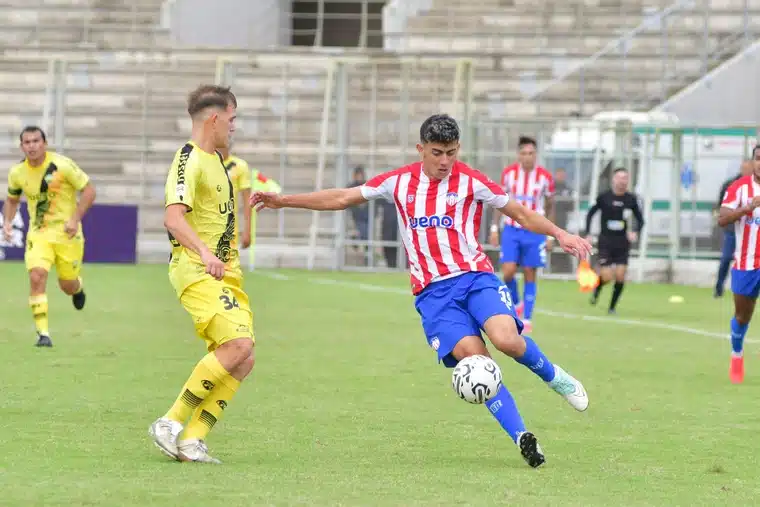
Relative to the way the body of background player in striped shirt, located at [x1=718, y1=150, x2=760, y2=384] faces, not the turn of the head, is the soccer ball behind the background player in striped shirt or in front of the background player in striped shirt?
in front

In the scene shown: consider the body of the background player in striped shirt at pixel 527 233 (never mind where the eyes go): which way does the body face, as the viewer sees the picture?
toward the camera

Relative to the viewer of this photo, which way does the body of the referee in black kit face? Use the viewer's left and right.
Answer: facing the viewer

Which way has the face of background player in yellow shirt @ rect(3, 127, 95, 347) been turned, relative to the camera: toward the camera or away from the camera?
toward the camera

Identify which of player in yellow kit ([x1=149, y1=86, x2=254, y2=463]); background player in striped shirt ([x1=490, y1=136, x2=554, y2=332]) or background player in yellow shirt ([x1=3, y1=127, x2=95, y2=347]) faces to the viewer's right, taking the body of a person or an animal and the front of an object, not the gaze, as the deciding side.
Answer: the player in yellow kit

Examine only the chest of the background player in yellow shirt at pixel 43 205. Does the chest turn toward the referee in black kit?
no

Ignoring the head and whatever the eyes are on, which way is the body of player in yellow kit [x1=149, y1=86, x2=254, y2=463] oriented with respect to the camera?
to the viewer's right

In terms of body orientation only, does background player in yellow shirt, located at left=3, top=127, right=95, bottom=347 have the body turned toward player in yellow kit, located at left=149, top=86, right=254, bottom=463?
yes

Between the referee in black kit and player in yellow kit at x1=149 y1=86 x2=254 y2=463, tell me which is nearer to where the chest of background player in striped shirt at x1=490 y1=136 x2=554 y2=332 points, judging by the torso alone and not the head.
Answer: the player in yellow kit

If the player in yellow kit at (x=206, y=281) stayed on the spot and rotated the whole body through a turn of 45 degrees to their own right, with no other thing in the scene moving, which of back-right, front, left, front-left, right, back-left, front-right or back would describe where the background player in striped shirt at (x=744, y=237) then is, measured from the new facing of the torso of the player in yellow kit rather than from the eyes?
left

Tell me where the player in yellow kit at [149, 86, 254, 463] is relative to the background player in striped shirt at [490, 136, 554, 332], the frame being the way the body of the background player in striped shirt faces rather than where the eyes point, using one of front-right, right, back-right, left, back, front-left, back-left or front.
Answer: front

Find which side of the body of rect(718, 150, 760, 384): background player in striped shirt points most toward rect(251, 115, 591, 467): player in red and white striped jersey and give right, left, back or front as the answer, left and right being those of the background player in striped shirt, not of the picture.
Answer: front

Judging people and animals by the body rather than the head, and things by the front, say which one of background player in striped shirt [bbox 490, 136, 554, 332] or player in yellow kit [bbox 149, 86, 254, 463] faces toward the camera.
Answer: the background player in striped shirt

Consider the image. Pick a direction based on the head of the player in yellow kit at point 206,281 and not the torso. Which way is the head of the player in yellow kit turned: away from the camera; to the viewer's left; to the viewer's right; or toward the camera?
to the viewer's right

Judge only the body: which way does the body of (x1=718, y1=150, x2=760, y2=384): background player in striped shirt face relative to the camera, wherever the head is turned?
toward the camera

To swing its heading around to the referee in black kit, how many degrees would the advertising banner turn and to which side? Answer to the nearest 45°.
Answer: approximately 45° to its left

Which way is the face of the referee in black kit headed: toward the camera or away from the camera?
toward the camera

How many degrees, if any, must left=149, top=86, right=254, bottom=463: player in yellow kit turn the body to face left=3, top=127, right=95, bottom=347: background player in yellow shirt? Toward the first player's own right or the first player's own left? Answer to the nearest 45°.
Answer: approximately 90° to the first player's own left
